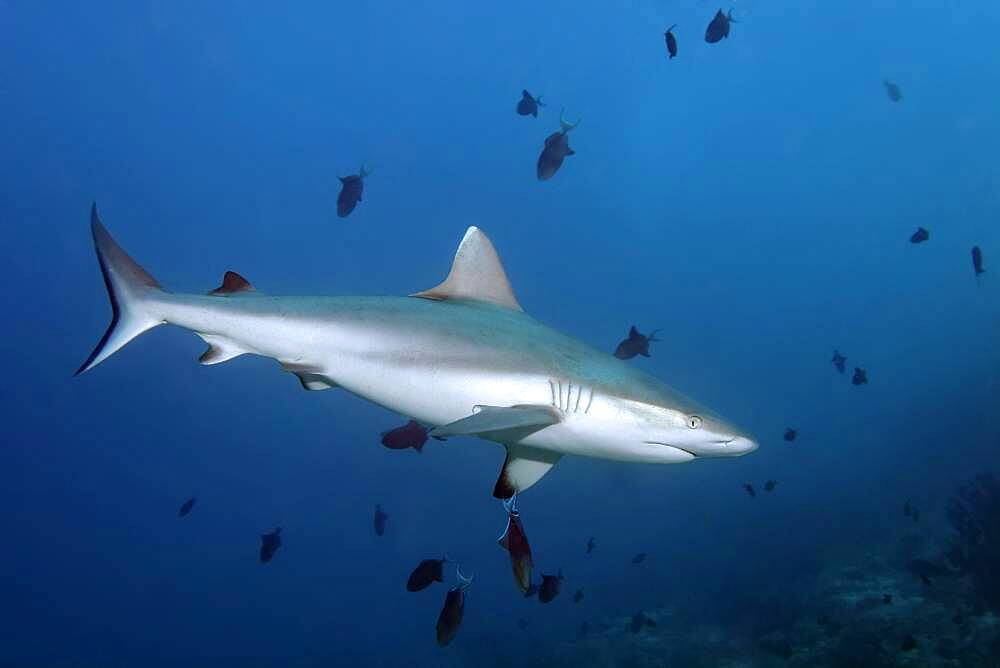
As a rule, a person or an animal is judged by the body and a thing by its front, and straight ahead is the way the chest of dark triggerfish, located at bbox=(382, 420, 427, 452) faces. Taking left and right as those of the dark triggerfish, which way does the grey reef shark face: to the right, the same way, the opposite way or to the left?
the opposite way

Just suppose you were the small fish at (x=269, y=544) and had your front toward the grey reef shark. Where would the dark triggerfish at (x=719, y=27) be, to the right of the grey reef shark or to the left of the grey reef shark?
left

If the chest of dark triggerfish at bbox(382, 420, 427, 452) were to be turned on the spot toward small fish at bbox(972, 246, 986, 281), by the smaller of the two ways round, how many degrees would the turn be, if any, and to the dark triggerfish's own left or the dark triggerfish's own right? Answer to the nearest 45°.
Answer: approximately 180°

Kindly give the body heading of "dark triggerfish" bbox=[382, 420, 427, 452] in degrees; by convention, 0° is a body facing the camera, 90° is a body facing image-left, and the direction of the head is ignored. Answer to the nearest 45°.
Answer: approximately 90°

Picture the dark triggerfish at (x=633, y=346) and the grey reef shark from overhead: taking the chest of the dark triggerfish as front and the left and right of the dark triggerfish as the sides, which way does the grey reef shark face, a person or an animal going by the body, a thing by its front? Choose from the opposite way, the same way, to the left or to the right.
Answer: the opposite way

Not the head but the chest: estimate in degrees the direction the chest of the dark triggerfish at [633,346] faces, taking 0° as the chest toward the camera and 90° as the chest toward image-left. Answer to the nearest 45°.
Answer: approximately 90°

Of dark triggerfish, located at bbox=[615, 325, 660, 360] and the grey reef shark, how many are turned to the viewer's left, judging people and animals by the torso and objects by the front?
1

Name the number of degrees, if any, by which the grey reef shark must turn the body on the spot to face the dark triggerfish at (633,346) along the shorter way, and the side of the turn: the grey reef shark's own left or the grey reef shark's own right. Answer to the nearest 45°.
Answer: approximately 45° to the grey reef shark's own left

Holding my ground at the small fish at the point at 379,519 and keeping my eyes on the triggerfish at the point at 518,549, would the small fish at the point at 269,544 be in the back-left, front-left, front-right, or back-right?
back-right

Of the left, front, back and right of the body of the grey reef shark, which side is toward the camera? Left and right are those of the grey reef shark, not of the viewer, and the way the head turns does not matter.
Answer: right
